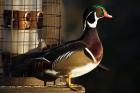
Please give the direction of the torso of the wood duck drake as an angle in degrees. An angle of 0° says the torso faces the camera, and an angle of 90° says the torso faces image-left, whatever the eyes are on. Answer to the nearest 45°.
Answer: approximately 270°

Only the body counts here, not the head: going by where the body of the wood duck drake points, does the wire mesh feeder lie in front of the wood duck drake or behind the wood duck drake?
behind
